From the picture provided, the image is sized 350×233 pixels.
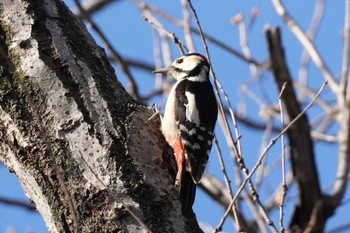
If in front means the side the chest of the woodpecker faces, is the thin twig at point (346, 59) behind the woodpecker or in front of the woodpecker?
behind

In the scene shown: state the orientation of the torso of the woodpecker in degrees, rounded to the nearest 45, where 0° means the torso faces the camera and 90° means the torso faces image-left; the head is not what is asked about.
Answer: approximately 90°
